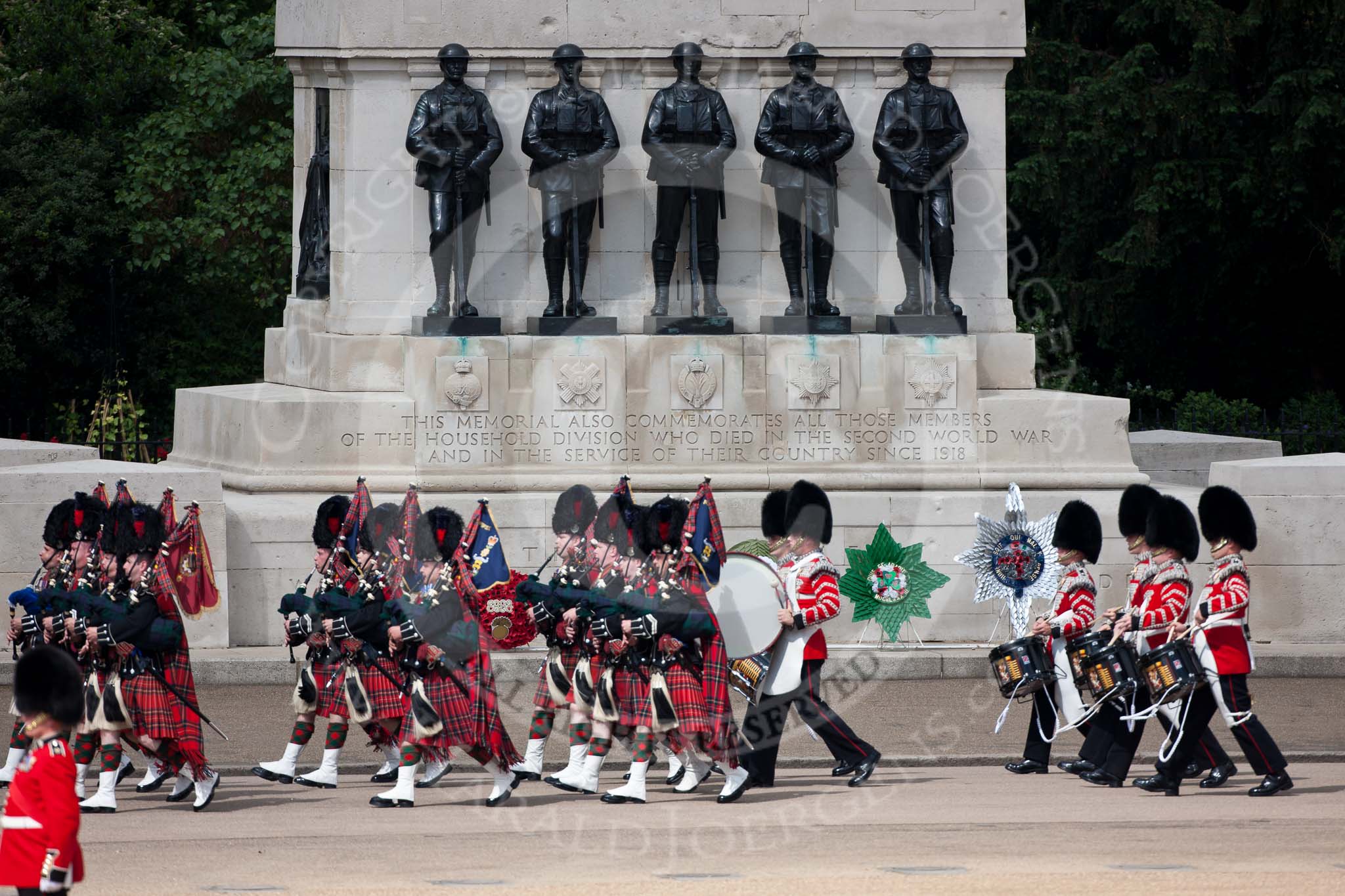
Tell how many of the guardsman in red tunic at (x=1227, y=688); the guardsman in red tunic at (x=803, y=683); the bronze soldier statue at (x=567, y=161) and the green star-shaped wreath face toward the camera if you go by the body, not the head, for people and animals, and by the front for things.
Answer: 2

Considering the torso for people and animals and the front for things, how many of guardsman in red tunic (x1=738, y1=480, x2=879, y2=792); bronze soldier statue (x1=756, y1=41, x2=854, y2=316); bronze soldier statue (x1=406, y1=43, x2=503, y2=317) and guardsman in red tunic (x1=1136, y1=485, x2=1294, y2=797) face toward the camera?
2

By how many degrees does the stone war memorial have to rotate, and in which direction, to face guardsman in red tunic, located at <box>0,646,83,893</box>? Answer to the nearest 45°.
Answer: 0° — it already faces them

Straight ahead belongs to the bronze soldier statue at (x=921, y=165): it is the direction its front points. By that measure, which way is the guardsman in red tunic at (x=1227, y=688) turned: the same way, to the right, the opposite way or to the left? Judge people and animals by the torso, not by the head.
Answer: to the right

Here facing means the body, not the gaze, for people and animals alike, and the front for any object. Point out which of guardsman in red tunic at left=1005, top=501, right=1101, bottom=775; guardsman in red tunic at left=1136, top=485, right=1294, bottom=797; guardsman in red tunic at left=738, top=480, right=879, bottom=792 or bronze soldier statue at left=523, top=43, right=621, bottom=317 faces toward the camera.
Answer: the bronze soldier statue

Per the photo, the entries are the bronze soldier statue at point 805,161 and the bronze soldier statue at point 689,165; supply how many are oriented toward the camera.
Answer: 2

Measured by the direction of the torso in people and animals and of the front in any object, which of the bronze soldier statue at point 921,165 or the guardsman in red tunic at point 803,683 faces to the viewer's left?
the guardsman in red tunic

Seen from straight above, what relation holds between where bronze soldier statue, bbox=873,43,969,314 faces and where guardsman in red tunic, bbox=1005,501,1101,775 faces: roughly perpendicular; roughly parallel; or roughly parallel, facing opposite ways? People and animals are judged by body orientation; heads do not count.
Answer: roughly perpendicular

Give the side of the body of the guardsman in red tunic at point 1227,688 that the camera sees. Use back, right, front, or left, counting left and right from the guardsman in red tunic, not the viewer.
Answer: left

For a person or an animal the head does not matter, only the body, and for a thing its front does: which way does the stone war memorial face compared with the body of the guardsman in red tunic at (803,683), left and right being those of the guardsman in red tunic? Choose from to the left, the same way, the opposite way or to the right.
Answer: to the left

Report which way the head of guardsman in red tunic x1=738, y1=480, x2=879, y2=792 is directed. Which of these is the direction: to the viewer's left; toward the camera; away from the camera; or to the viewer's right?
to the viewer's left

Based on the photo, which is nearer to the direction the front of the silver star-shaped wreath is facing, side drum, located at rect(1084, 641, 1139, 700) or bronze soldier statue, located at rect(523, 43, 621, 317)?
the side drum

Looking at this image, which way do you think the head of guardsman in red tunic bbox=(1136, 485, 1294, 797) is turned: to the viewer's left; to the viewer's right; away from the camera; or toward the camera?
to the viewer's left

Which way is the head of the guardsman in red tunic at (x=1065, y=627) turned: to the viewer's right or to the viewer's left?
to the viewer's left

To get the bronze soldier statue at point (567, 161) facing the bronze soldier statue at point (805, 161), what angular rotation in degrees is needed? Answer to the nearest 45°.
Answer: approximately 90° to its left

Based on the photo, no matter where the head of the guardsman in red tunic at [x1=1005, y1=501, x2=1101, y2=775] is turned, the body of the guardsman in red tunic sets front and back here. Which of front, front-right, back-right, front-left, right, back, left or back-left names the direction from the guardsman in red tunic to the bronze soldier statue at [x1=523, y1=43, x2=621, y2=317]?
front-right
